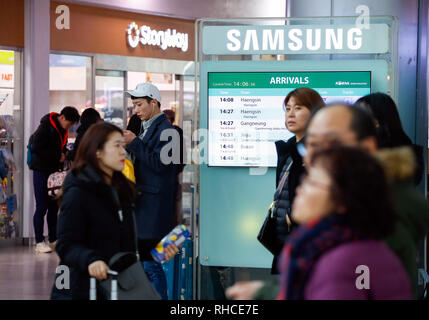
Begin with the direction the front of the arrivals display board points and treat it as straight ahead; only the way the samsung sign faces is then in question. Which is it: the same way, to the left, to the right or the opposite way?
the same way

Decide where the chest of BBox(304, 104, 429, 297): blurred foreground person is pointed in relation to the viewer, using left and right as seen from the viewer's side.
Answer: facing to the left of the viewer

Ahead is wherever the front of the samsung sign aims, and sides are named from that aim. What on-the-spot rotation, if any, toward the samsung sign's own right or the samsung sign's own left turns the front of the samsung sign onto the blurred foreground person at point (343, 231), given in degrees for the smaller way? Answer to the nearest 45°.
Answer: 0° — it already faces them

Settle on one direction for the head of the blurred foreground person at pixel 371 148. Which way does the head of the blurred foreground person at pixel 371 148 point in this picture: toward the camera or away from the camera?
toward the camera

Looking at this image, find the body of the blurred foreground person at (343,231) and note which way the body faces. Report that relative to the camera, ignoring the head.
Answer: to the viewer's left

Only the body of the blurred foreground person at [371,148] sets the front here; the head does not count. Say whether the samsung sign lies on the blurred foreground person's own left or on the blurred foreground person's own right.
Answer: on the blurred foreground person's own right

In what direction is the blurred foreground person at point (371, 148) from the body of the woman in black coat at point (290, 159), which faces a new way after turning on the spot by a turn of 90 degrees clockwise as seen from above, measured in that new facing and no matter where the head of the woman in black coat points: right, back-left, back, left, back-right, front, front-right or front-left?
back-left

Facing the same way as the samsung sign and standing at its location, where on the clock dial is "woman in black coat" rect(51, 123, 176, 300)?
The woman in black coat is roughly at 1 o'clock from the samsung sign.

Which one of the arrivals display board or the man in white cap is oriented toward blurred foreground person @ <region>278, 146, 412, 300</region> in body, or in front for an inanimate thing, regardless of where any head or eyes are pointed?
the arrivals display board

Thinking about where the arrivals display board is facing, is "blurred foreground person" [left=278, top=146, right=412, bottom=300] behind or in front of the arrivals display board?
in front

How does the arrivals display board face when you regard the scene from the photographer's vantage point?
facing the viewer

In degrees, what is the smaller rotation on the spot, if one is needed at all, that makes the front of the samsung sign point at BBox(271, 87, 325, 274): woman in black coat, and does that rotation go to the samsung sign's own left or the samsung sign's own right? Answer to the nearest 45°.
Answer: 0° — it already faces them

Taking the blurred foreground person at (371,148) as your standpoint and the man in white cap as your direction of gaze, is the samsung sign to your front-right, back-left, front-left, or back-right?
front-right
